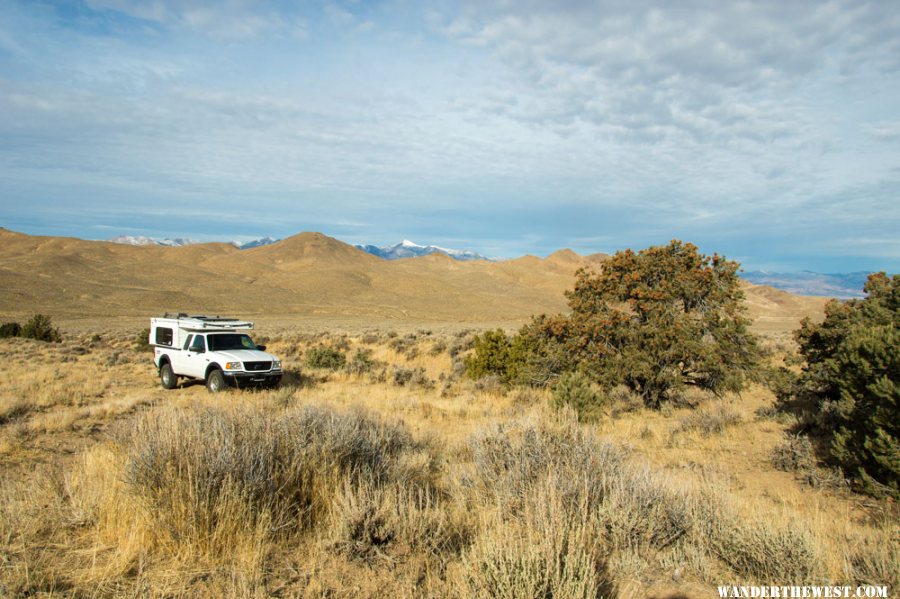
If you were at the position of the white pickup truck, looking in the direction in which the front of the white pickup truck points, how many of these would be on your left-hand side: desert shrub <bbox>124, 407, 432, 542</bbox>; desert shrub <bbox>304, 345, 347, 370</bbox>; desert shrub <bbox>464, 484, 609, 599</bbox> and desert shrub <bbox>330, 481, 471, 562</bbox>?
1

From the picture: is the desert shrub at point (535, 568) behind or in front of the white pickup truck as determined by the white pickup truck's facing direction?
in front

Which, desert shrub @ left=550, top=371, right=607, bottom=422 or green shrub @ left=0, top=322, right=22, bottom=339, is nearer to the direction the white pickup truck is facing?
the desert shrub

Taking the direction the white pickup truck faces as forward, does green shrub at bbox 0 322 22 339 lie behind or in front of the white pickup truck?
behind

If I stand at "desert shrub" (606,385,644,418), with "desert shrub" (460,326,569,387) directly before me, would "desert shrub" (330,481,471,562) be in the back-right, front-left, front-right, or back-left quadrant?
back-left

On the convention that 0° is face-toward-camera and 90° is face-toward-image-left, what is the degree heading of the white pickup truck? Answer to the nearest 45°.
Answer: approximately 315°

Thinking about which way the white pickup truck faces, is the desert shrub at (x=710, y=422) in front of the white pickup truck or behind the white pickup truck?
in front

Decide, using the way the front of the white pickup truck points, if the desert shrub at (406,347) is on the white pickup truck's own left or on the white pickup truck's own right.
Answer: on the white pickup truck's own left

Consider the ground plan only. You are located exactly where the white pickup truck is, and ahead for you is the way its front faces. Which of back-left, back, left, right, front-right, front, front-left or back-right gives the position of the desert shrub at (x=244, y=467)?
front-right
